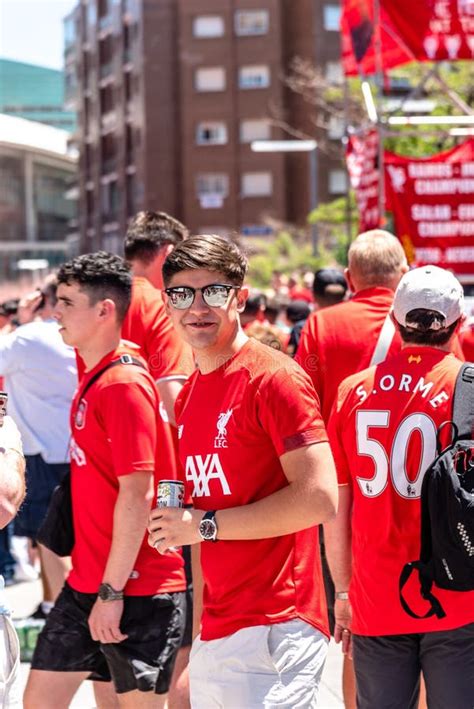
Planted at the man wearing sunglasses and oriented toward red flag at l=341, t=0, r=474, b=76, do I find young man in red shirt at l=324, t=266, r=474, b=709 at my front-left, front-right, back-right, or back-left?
front-right

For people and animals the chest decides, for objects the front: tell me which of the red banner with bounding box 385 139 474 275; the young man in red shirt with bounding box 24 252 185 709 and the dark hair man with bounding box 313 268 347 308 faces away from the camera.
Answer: the dark hair man

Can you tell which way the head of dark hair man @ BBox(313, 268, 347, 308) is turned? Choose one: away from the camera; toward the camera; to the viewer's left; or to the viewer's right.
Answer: away from the camera

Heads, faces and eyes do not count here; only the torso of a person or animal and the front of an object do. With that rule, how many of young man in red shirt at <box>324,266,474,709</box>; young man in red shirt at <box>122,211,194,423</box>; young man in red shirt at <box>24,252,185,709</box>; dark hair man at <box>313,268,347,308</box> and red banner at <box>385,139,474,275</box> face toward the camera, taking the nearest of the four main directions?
1

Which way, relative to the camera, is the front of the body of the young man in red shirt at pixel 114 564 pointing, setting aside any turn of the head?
to the viewer's left

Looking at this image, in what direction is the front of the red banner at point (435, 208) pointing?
toward the camera

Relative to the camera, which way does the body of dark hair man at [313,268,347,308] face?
away from the camera

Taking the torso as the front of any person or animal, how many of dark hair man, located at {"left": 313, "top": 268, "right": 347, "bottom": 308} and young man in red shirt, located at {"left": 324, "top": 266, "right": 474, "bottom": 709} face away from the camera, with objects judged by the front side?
2

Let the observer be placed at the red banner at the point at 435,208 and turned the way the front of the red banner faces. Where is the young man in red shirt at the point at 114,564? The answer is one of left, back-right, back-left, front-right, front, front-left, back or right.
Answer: front

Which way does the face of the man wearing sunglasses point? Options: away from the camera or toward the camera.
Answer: toward the camera

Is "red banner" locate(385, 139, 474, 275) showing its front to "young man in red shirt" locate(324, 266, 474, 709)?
yes

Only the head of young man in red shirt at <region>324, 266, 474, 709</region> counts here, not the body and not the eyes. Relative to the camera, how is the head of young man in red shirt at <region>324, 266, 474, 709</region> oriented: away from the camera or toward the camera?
away from the camera

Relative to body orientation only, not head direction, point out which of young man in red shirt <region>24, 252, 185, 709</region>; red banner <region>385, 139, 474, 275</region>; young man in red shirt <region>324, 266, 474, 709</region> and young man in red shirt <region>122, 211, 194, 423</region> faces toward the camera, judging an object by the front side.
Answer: the red banner

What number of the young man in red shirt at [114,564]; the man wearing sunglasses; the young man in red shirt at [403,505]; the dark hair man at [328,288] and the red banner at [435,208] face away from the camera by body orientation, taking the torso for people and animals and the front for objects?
2

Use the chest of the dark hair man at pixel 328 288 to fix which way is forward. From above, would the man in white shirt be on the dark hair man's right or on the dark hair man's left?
on the dark hair man's left

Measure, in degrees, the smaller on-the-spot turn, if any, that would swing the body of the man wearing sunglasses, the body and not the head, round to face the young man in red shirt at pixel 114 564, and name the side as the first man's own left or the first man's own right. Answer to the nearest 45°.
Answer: approximately 90° to the first man's own right
